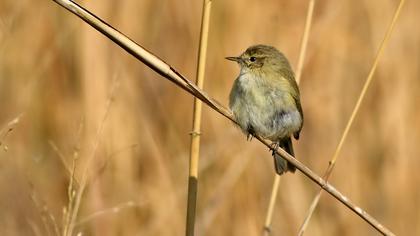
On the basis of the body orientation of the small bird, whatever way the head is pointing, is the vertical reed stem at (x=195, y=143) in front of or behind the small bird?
in front

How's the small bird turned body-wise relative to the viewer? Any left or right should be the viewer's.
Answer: facing the viewer and to the left of the viewer
